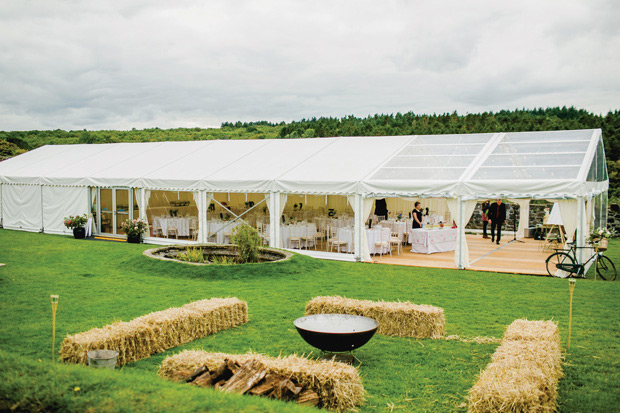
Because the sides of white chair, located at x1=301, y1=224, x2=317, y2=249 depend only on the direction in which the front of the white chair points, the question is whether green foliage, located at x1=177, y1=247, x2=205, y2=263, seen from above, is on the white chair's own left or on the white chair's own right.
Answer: on the white chair's own left

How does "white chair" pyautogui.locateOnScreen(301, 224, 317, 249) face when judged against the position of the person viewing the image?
facing away from the viewer and to the left of the viewer

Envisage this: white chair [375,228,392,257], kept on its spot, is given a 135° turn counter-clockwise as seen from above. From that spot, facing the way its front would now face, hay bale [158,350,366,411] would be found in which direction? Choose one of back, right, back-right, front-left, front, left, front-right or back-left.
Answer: front

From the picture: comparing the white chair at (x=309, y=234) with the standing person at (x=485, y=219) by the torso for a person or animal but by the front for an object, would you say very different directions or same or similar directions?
very different directions

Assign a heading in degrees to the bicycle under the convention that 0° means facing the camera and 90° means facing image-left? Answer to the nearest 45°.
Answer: approximately 270°

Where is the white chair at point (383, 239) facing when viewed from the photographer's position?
facing away from the viewer and to the left of the viewer

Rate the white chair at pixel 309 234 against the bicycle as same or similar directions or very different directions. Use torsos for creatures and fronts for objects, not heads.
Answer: very different directions

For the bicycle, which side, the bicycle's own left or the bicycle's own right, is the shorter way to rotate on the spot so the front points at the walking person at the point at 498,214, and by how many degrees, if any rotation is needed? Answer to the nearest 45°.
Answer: approximately 135° to the bicycle's own left

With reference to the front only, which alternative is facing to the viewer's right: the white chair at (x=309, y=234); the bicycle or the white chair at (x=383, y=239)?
the bicycle
